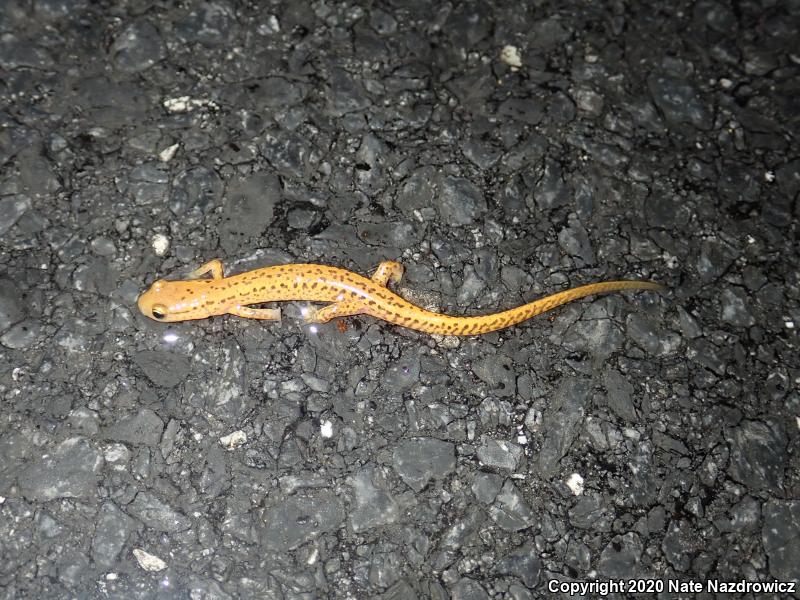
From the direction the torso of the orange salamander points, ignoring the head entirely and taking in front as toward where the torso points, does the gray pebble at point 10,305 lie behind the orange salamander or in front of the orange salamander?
in front

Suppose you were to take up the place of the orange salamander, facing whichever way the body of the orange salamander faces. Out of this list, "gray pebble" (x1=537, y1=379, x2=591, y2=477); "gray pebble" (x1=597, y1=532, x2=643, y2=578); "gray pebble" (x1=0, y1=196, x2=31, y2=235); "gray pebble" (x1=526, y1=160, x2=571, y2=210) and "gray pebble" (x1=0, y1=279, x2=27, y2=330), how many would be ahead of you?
2

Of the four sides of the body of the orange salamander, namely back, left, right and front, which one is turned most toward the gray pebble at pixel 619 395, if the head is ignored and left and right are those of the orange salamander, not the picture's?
back

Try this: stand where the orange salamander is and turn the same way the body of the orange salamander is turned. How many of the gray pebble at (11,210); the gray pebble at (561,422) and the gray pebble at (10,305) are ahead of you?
2

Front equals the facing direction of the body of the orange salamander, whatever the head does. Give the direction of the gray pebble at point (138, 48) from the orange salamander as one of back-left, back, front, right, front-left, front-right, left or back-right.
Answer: front-right

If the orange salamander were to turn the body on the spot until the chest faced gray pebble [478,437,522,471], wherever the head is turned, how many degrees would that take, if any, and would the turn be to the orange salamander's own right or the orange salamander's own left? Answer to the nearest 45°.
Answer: approximately 135° to the orange salamander's own left

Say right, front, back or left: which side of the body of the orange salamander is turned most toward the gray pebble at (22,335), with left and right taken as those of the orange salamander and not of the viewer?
front

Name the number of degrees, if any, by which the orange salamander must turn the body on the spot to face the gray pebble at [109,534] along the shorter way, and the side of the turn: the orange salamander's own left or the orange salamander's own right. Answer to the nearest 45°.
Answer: approximately 45° to the orange salamander's own left

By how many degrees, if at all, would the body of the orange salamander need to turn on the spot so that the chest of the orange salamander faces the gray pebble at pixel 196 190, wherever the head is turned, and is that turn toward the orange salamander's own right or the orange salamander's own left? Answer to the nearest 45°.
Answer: approximately 45° to the orange salamander's own right

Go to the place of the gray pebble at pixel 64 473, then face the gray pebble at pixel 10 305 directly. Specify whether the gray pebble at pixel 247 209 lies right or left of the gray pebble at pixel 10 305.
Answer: right

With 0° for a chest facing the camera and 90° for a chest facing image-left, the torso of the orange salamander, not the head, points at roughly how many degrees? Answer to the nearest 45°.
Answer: approximately 90°

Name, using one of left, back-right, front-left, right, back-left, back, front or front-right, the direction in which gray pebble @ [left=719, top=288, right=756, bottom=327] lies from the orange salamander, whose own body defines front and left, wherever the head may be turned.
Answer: back
